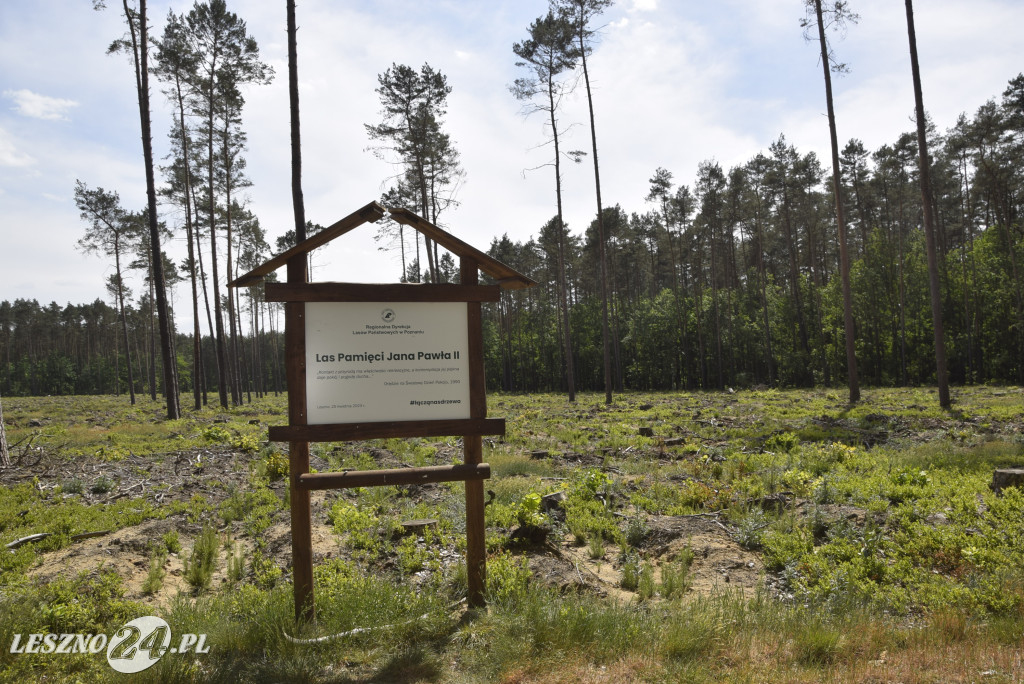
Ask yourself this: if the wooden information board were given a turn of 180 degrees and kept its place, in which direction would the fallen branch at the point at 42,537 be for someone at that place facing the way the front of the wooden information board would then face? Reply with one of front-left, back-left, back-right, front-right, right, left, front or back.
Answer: front-left

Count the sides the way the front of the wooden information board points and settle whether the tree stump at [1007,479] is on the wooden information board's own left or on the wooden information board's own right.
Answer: on the wooden information board's own left

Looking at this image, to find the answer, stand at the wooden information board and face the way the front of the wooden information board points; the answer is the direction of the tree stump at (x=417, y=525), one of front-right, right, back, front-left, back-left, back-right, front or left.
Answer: back

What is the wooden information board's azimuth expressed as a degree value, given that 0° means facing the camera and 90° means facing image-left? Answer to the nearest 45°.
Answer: approximately 0°
